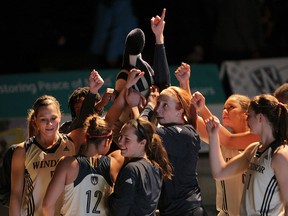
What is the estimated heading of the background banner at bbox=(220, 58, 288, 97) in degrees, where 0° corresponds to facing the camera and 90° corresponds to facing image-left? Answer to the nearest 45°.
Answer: approximately 0°
